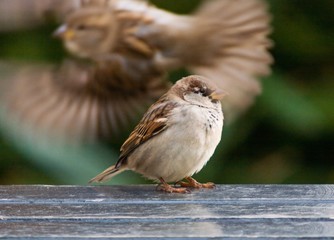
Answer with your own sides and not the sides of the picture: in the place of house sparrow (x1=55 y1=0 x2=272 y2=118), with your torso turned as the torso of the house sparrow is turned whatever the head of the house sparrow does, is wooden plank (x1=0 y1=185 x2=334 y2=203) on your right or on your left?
on your left

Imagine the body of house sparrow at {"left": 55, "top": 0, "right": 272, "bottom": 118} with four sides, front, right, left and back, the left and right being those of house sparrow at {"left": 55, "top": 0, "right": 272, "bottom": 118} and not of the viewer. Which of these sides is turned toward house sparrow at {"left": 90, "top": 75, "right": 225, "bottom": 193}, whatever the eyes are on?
left

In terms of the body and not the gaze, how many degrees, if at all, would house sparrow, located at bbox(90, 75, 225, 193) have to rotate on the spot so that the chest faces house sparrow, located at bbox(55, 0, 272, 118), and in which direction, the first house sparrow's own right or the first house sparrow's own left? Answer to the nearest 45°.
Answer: approximately 135° to the first house sparrow's own left

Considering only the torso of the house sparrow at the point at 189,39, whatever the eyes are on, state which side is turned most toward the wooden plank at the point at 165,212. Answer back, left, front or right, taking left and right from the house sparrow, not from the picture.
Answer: left

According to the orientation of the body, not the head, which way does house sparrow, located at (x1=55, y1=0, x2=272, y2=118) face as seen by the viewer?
to the viewer's left

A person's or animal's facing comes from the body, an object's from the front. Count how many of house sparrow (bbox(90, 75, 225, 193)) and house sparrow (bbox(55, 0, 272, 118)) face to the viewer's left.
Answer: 1

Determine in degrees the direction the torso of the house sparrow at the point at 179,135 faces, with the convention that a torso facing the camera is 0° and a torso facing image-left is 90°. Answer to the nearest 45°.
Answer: approximately 315°

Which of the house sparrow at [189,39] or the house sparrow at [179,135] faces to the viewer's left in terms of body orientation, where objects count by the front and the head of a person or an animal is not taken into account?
the house sparrow at [189,39]
